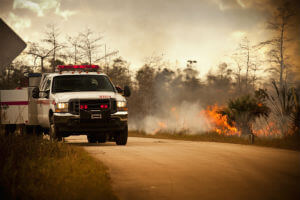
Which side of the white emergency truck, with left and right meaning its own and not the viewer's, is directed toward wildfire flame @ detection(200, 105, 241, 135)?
left

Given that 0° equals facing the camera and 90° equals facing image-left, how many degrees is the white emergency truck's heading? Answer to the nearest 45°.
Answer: approximately 315°

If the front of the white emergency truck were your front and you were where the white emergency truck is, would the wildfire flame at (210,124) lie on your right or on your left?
on your left
